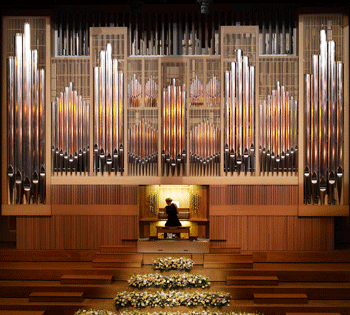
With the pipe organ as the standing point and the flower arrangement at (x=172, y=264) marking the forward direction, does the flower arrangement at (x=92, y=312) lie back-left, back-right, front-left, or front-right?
front-right

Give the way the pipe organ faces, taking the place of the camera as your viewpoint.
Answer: facing the viewer

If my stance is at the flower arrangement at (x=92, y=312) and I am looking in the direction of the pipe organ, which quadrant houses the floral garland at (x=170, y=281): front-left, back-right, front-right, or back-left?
front-right
